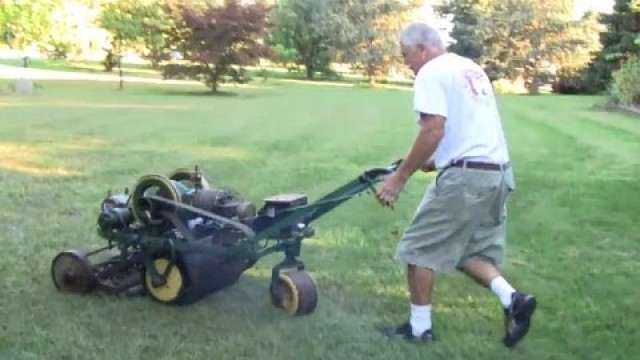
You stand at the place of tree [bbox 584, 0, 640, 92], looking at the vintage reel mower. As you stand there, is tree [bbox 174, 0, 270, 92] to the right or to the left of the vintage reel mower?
right

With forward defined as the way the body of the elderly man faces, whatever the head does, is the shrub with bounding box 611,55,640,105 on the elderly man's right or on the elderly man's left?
on the elderly man's right

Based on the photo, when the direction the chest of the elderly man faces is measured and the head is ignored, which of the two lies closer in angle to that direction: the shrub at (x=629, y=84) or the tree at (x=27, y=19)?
the tree

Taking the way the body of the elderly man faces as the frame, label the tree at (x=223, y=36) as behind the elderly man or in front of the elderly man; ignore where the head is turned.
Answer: in front

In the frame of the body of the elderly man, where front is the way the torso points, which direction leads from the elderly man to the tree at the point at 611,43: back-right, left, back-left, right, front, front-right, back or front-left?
front-right

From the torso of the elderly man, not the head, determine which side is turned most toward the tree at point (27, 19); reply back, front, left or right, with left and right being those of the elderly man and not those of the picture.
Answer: front

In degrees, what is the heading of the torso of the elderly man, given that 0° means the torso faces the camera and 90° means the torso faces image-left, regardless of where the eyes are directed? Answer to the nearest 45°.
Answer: approximately 135°
